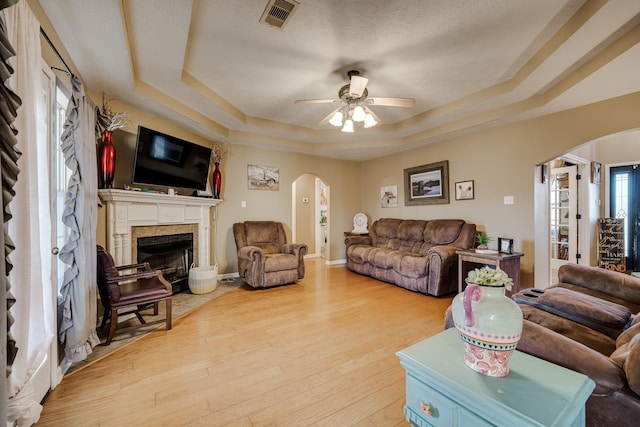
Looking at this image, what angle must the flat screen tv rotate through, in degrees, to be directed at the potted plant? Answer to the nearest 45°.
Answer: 0° — it already faces it

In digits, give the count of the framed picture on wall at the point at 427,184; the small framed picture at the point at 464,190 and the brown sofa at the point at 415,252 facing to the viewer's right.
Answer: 0

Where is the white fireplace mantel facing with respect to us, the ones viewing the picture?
facing the viewer and to the right of the viewer

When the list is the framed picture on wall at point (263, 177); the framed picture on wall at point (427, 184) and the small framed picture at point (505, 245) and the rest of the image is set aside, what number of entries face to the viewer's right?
0

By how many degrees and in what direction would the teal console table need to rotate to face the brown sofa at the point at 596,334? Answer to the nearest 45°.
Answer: approximately 180°

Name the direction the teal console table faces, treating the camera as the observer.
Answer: facing the viewer and to the left of the viewer

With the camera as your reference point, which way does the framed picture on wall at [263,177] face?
facing the viewer

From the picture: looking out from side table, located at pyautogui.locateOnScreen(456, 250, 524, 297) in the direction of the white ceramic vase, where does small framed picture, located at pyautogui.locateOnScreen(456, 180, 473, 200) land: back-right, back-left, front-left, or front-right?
back-right

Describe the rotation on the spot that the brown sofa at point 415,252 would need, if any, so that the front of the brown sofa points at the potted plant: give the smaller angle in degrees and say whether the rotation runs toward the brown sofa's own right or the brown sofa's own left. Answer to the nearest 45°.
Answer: approximately 135° to the brown sofa's own left

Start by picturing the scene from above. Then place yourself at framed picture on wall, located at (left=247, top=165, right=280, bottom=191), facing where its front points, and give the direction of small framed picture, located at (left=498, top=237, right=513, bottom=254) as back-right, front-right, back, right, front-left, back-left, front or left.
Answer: front-left

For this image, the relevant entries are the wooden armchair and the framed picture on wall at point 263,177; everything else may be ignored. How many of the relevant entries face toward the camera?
1

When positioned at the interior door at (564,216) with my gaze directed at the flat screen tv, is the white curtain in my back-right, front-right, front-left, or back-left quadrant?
front-left

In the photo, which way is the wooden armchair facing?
to the viewer's right

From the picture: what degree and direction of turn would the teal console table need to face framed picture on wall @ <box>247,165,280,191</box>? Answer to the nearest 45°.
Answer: approximately 90° to its right
